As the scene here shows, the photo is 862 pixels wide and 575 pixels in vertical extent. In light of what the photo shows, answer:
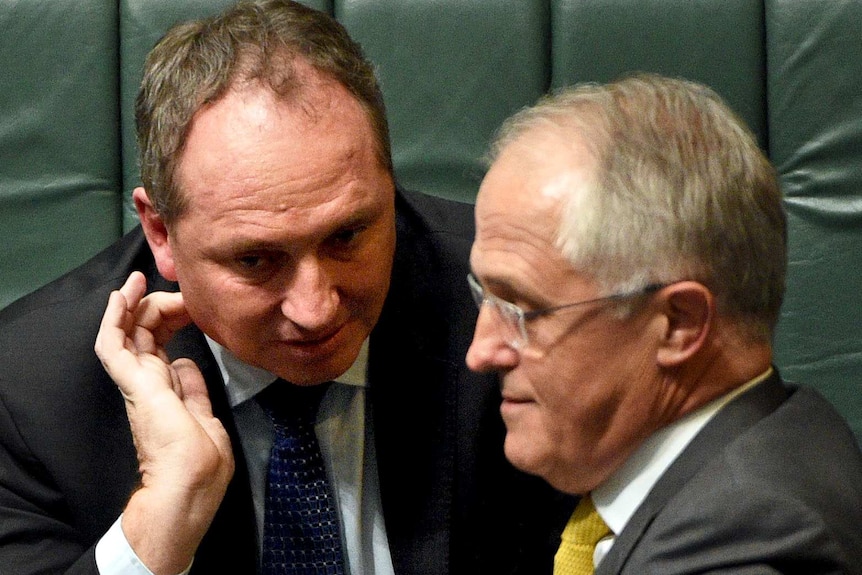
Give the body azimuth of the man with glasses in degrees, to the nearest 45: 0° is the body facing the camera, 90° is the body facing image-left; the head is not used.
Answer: approximately 90°

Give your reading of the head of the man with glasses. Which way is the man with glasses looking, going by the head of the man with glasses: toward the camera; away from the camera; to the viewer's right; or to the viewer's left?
to the viewer's left
